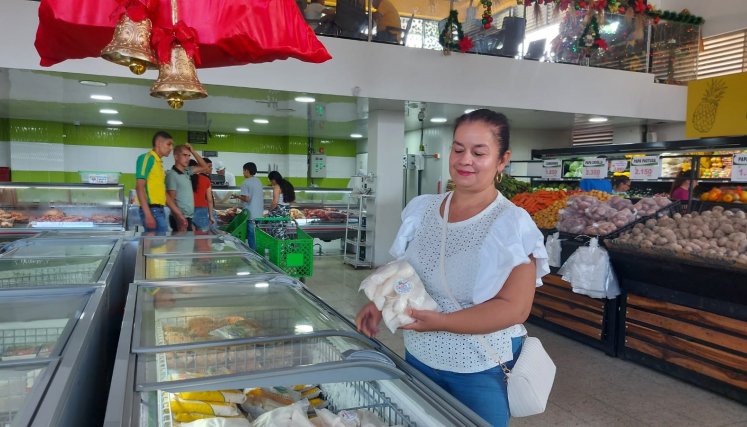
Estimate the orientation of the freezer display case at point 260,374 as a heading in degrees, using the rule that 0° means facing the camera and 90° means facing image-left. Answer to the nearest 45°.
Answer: approximately 270°

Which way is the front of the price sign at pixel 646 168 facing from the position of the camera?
facing the viewer

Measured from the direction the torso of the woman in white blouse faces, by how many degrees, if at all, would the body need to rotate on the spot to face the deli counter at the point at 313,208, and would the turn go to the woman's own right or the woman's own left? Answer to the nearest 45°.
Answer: approximately 135° to the woman's own right

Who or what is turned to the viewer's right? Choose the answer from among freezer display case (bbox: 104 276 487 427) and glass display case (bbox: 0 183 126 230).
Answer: the freezer display case

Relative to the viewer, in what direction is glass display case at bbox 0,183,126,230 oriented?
toward the camera

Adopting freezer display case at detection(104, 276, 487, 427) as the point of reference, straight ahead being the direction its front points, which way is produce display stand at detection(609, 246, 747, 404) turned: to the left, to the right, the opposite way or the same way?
the opposite way

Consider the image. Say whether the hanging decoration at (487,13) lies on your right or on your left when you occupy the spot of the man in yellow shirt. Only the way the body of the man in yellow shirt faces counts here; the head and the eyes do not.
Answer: on your left

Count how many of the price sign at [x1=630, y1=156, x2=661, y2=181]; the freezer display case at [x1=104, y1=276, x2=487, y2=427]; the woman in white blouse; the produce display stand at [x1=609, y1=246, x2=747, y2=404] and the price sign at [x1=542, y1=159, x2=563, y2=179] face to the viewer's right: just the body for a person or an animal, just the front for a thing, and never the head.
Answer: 1

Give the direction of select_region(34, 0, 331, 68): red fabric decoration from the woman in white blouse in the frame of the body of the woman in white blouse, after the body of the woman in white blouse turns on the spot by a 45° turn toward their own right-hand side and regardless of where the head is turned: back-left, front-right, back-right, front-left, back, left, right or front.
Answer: front-right

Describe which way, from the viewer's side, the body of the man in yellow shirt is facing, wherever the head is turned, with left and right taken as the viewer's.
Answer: facing the viewer and to the right of the viewer

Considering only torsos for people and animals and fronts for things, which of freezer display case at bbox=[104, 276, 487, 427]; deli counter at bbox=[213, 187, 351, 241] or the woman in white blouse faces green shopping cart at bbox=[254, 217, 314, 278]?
the deli counter

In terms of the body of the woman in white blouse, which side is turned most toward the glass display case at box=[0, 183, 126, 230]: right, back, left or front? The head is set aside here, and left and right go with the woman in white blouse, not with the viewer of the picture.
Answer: right

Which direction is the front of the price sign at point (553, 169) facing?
toward the camera

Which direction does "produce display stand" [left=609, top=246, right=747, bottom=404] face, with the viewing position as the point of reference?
facing the viewer and to the left of the viewer

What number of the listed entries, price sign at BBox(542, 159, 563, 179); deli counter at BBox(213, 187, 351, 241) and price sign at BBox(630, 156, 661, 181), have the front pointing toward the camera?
3

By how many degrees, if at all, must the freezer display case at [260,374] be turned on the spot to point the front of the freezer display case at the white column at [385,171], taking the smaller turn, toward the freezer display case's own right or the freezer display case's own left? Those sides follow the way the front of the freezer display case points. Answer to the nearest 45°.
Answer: approximately 90° to the freezer display case's own left
